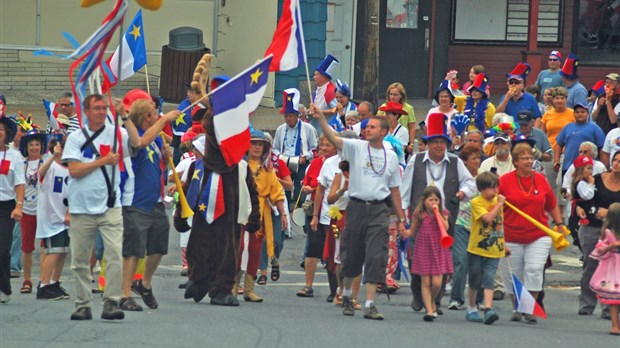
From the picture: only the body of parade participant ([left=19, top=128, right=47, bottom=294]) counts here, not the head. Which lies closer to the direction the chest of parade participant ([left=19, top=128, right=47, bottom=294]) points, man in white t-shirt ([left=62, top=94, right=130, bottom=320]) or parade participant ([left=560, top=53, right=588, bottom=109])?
the man in white t-shirt

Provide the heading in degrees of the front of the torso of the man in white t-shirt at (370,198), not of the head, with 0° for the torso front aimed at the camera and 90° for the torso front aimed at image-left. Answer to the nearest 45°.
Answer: approximately 0°

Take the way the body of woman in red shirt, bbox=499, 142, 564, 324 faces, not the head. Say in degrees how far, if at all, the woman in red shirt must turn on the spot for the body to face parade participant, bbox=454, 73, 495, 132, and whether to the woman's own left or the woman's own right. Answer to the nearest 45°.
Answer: approximately 180°

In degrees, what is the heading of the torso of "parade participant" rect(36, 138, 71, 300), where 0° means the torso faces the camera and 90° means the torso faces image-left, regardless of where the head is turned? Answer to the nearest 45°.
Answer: approximately 315°

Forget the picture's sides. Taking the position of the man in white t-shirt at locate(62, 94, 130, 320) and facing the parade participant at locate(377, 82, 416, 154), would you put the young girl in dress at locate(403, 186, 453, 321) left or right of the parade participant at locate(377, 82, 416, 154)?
right

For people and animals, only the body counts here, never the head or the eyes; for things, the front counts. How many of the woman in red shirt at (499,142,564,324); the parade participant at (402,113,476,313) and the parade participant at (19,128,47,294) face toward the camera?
3

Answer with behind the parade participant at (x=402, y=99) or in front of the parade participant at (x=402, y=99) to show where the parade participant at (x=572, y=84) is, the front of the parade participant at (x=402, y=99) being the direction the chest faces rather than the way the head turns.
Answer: behind

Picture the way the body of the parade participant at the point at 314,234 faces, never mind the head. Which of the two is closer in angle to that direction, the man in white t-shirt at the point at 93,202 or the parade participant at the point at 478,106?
the man in white t-shirt

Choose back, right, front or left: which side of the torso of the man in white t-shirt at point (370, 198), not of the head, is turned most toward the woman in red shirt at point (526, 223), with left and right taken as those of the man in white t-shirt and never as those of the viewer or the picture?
left
